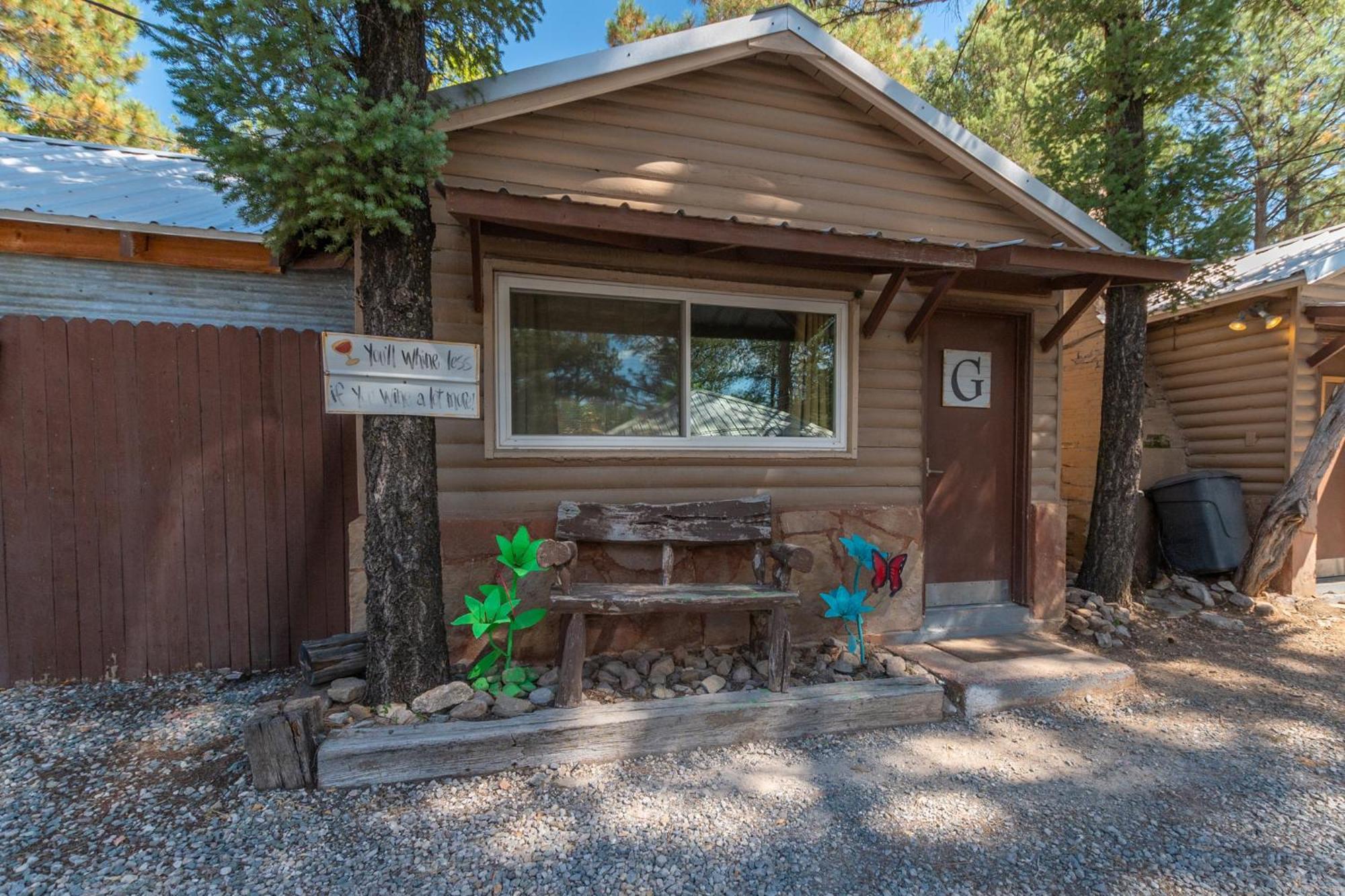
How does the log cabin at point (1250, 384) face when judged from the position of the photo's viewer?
facing the viewer and to the right of the viewer

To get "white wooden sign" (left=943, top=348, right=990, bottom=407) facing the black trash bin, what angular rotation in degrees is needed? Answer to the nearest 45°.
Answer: approximately 135° to its left

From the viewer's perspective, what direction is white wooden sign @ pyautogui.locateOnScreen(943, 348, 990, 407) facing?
toward the camera

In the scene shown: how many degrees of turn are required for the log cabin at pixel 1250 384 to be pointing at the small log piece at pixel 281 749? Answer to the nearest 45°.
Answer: approximately 90° to its right

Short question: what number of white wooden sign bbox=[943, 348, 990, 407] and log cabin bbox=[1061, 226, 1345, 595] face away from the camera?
0

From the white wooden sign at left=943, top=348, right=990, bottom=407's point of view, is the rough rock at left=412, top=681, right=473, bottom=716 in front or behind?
in front

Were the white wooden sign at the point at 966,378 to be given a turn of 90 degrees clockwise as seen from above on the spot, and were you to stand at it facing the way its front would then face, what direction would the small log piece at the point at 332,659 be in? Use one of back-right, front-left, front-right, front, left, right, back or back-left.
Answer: front-left

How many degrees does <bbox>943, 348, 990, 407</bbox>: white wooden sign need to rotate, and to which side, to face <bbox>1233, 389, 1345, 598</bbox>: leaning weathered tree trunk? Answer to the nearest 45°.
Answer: approximately 135° to its left

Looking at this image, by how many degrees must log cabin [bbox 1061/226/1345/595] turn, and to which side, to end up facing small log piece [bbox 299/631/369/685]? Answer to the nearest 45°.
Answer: approximately 90° to its right

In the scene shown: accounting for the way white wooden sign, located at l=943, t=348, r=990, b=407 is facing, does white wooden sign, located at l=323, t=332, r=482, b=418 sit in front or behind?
in front

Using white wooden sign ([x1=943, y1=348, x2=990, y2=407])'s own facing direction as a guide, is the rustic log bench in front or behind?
in front

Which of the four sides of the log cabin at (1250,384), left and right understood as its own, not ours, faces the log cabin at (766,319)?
right
